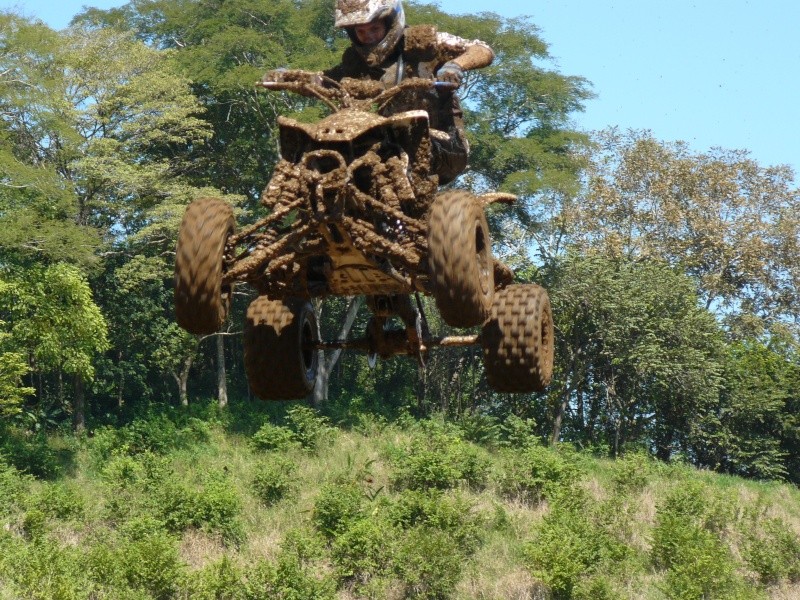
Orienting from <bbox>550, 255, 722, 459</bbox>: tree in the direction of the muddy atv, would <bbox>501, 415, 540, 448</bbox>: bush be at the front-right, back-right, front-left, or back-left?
front-right

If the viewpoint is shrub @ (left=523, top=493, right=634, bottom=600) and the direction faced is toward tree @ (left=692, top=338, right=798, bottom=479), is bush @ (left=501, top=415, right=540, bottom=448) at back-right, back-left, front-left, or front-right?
front-left

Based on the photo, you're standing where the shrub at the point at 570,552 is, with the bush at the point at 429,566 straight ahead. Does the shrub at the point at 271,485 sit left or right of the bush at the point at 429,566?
right

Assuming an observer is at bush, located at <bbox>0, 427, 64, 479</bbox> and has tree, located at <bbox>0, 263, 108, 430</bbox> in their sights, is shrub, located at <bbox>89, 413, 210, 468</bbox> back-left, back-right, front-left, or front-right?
front-right

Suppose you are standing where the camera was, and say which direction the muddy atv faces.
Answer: facing the viewer

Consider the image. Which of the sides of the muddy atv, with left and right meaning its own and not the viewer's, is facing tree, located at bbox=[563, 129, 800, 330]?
back

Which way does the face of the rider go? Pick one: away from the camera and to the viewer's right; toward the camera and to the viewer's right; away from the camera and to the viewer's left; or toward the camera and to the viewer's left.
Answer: toward the camera and to the viewer's left
